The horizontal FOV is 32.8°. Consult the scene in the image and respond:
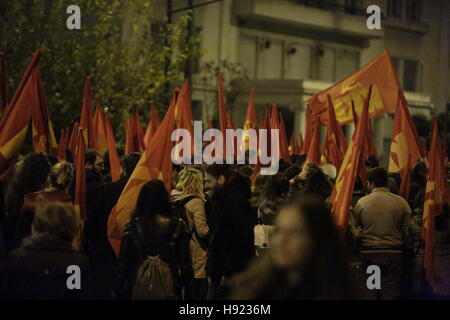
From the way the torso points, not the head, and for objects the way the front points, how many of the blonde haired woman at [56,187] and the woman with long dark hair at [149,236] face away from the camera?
2

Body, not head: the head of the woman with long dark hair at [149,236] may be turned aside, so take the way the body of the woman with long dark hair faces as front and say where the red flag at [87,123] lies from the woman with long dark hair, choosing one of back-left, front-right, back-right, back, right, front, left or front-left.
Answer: front

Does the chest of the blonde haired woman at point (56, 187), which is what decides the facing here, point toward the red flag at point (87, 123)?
yes

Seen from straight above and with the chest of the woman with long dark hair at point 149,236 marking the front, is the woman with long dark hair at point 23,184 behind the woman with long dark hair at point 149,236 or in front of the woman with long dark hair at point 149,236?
in front

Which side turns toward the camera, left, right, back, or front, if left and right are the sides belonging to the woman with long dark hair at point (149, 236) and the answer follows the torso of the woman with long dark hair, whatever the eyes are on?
back

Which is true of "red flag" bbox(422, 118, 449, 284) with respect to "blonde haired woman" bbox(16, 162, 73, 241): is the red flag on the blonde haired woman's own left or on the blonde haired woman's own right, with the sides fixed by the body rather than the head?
on the blonde haired woman's own right

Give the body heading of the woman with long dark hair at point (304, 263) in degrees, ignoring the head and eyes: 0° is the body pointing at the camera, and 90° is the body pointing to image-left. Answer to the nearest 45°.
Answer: approximately 45°

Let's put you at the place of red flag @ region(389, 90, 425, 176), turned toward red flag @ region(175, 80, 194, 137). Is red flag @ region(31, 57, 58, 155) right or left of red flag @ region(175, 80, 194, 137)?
left

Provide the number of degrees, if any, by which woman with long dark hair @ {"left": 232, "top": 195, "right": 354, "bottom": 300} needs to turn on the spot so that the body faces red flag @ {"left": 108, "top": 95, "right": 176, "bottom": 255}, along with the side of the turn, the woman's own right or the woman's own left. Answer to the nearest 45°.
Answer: approximately 135° to the woman's own right

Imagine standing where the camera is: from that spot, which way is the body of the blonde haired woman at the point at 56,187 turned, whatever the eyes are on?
away from the camera

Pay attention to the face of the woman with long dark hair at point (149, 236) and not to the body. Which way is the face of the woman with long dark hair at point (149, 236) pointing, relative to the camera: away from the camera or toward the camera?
away from the camera

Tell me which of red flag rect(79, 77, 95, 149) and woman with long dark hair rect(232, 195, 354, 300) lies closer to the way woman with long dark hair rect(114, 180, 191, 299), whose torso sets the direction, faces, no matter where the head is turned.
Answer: the red flag

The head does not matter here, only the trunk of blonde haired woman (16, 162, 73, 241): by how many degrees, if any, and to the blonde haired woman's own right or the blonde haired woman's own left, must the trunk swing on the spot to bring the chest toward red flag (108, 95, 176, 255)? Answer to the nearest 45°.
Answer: approximately 45° to the blonde haired woman's own right

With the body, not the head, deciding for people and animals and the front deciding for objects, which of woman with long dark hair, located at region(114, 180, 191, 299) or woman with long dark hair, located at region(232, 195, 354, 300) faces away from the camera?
woman with long dark hair, located at region(114, 180, 191, 299)

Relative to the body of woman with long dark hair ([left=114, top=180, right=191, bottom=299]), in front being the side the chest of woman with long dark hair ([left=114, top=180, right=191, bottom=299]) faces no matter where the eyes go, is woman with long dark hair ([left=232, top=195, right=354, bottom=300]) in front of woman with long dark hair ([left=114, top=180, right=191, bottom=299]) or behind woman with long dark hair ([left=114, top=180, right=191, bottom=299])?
behind

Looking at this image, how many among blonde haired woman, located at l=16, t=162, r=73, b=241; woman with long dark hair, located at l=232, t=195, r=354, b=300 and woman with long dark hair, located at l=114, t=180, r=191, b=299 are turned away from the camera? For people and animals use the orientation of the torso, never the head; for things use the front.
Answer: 2

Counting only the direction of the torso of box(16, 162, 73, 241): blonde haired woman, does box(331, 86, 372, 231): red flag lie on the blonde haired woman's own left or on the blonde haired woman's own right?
on the blonde haired woman's own right

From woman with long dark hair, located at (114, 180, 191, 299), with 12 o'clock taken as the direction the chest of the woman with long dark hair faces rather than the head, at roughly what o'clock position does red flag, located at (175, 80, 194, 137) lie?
The red flag is roughly at 12 o'clock from the woman with long dark hair.
